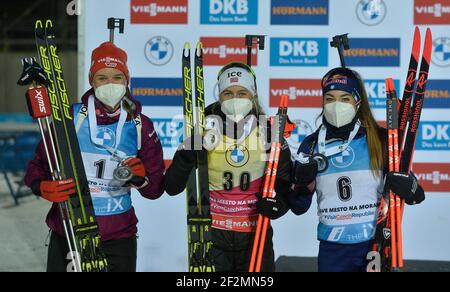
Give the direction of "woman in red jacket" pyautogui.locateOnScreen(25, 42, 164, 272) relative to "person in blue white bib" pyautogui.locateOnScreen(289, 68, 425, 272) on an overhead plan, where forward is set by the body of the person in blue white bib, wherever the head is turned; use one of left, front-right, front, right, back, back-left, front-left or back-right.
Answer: right

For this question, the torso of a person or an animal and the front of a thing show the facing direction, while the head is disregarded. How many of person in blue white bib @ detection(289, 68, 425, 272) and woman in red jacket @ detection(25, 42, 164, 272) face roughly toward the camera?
2

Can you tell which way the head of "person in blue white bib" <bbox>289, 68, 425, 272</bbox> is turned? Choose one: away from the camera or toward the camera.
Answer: toward the camera

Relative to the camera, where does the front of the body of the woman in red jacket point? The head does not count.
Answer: toward the camera

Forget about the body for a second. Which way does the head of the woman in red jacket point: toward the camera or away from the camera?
toward the camera

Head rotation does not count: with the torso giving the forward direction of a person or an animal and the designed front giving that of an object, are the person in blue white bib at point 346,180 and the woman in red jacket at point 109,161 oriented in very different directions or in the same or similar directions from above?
same or similar directions

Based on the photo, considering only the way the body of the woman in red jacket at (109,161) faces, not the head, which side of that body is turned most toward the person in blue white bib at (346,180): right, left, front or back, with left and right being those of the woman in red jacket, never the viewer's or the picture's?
left
